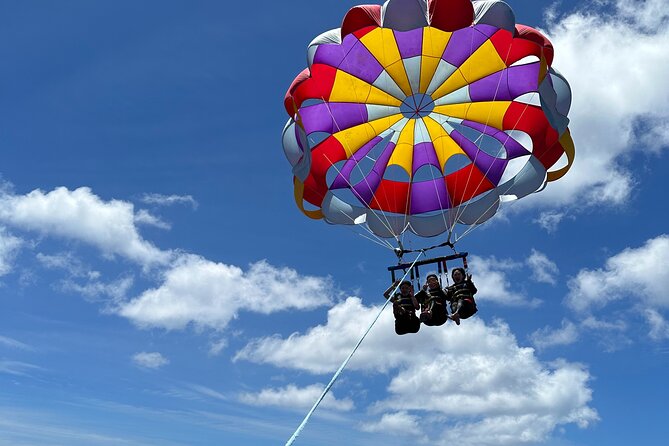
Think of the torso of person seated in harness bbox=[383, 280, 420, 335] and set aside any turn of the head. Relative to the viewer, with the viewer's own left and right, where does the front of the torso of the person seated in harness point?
facing the viewer

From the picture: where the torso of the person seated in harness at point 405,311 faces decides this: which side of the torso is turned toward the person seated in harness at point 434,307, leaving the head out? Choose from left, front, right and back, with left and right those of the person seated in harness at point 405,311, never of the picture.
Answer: left
